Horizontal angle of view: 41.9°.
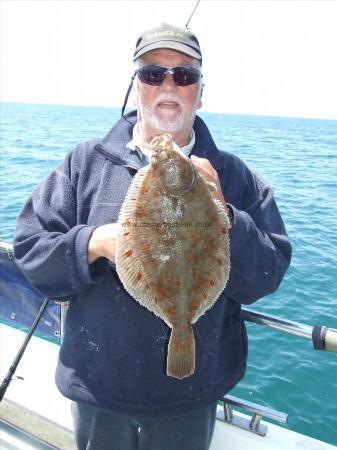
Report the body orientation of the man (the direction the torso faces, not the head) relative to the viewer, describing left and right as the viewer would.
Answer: facing the viewer
